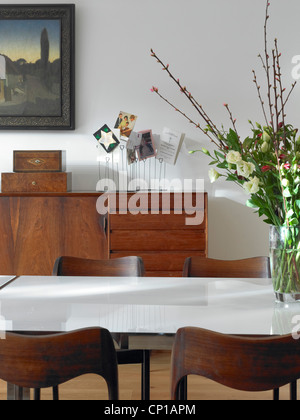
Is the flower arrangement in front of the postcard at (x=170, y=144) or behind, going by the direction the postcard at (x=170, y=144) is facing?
in front

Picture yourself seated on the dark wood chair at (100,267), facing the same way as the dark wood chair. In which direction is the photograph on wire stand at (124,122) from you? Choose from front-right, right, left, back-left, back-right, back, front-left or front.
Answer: back

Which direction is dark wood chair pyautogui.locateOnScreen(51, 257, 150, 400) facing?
toward the camera

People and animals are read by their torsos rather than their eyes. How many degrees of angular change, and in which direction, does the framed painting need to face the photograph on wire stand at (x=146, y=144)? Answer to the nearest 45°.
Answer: approximately 90° to its left

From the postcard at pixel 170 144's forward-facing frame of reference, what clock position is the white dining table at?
The white dining table is roughly at 12 o'clock from the postcard.

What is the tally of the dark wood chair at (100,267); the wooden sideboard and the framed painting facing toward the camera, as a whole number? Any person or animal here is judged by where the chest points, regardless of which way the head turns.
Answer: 3

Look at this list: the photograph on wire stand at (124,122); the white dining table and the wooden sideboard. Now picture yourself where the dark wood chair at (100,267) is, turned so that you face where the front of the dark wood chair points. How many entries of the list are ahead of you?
1

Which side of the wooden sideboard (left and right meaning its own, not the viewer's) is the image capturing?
front

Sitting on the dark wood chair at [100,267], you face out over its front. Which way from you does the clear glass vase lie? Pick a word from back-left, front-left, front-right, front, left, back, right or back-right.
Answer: front-left

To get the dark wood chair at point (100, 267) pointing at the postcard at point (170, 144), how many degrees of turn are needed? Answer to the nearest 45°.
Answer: approximately 180°

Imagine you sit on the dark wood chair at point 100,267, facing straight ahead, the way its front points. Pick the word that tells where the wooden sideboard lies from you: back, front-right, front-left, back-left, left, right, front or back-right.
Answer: back

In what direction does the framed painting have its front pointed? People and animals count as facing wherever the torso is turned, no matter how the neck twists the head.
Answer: toward the camera

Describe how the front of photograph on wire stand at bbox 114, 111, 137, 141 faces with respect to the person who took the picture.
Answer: facing the viewer
